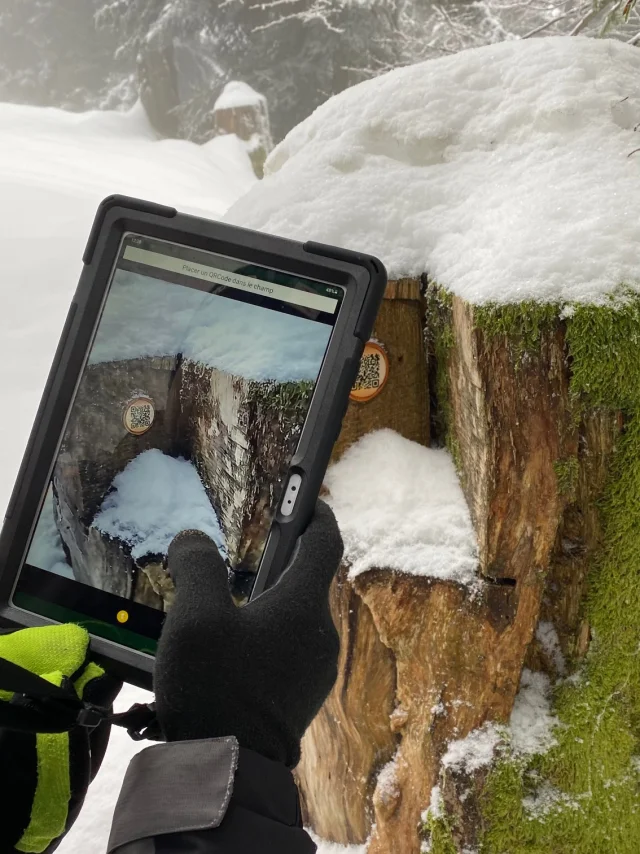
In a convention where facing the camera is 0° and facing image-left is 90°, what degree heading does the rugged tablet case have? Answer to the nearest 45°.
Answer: approximately 0°

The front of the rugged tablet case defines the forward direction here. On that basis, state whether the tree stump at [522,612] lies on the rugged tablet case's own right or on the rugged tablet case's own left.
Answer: on the rugged tablet case's own left
